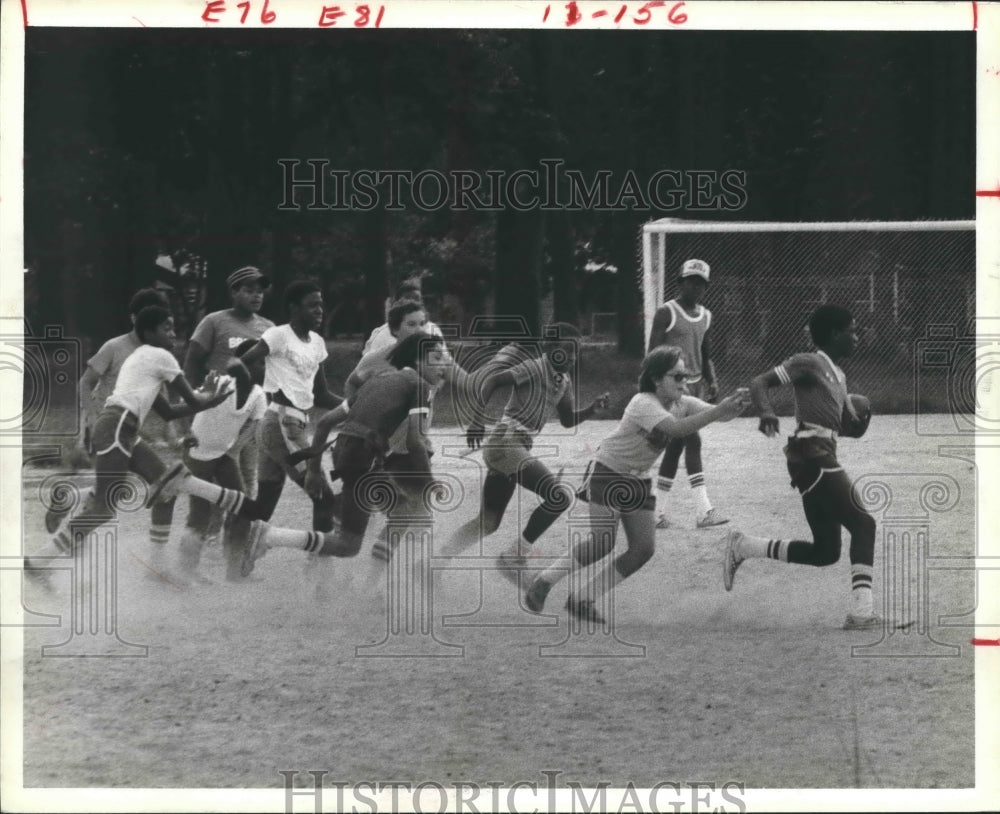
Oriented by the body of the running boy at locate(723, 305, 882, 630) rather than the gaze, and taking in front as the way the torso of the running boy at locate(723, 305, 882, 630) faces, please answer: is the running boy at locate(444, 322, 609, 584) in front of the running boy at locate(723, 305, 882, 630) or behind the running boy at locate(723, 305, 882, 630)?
behind

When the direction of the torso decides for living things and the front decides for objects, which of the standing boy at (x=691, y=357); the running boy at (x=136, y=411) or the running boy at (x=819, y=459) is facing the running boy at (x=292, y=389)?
the running boy at (x=136, y=411)

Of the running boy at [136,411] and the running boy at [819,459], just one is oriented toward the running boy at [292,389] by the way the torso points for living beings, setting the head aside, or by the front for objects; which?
the running boy at [136,411]

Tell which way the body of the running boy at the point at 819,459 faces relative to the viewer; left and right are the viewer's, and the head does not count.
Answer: facing to the right of the viewer

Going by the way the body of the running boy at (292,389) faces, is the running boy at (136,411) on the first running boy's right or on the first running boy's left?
on the first running boy's right

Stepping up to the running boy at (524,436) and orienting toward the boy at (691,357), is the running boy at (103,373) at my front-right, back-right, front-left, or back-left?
back-left

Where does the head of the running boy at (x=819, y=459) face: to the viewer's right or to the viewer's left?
to the viewer's right

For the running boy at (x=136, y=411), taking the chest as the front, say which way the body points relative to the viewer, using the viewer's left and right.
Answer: facing to the right of the viewer

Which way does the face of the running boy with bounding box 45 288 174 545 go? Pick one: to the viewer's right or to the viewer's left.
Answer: to the viewer's right

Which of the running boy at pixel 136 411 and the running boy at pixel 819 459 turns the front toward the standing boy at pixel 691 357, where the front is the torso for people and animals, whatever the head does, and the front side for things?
the running boy at pixel 136 411

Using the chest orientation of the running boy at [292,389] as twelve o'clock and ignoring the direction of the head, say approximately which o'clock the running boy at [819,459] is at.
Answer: the running boy at [819,459] is roughly at 11 o'clock from the running boy at [292,389].

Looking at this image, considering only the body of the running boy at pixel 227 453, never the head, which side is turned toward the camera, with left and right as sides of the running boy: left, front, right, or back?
right

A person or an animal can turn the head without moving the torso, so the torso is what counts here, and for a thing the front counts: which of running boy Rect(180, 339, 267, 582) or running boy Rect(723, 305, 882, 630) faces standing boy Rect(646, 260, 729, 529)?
running boy Rect(180, 339, 267, 582)

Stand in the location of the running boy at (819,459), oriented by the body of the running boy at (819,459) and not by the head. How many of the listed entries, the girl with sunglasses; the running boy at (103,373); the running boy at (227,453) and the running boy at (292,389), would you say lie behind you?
4
